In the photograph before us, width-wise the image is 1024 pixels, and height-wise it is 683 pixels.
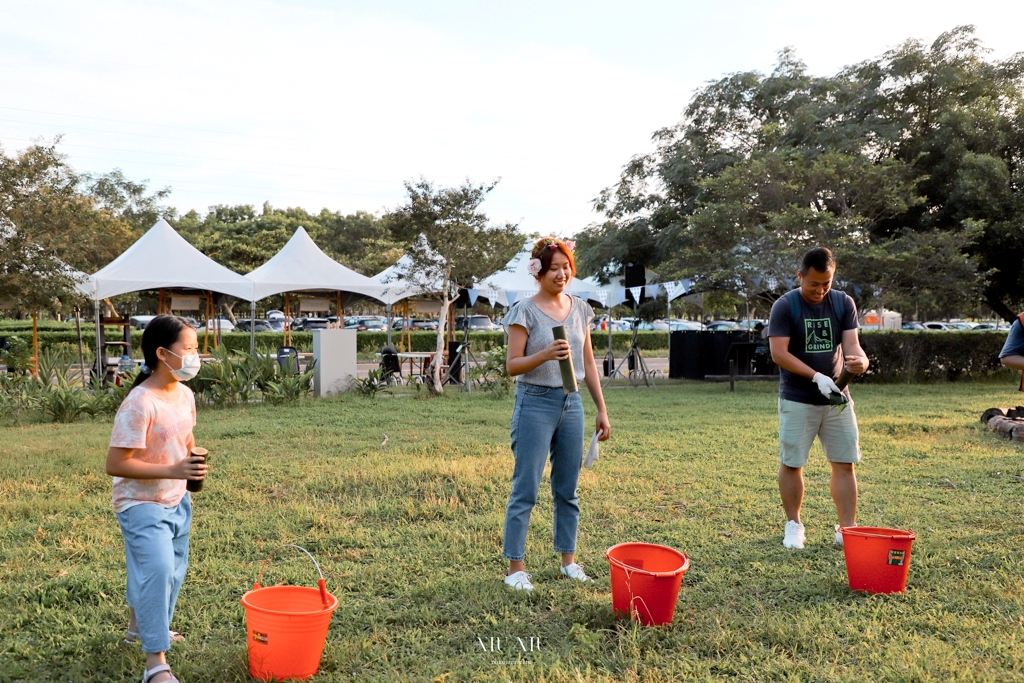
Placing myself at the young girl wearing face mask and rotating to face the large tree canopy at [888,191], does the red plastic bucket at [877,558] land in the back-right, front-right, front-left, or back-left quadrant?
front-right

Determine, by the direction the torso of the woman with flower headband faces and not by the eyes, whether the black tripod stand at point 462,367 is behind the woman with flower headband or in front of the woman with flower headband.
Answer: behind

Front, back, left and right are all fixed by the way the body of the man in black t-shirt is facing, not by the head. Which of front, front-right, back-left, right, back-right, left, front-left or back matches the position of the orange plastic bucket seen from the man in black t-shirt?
front-right

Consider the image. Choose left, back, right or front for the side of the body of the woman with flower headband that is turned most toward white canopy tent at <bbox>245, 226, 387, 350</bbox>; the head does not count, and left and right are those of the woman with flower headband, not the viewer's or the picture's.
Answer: back

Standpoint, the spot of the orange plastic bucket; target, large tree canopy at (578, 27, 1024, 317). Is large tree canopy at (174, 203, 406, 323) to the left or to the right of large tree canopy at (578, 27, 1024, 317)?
left

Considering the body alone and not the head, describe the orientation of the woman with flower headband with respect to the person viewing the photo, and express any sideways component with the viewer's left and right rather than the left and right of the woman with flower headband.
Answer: facing the viewer and to the right of the viewer

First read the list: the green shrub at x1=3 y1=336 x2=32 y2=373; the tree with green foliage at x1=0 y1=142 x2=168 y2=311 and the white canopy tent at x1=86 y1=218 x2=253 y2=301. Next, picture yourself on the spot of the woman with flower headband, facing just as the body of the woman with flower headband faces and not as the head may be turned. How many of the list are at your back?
3

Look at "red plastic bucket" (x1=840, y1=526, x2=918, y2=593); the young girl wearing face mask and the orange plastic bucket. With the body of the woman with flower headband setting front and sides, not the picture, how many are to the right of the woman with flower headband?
2

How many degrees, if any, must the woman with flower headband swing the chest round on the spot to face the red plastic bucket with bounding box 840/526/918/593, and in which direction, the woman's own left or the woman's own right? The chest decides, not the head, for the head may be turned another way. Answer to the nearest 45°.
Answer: approximately 45° to the woman's own left

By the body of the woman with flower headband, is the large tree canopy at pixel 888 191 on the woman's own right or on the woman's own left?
on the woman's own left

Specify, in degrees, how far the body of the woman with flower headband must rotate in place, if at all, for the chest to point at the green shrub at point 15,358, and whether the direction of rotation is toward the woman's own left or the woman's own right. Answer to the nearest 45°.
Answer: approximately 180°

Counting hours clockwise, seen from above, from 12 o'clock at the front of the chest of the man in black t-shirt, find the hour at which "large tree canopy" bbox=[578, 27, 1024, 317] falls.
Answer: The large tree canopy is roughly at 6 o'clock from the man in black t-shirt.

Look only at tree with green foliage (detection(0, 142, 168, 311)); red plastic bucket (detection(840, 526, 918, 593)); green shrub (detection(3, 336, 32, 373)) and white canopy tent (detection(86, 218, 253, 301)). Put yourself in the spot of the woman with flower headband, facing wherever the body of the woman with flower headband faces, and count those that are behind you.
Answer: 3

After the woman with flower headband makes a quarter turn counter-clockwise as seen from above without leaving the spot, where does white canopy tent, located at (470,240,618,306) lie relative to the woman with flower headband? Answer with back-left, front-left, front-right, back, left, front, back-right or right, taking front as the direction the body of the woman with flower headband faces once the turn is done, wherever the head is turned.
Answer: front-left

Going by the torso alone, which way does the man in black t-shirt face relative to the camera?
toward the camera

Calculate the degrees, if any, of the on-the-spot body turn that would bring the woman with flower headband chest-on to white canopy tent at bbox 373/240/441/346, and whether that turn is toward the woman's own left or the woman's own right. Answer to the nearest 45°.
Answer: approximately 135° to the woman's own left

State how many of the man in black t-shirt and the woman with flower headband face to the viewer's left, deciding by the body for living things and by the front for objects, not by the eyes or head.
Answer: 0
